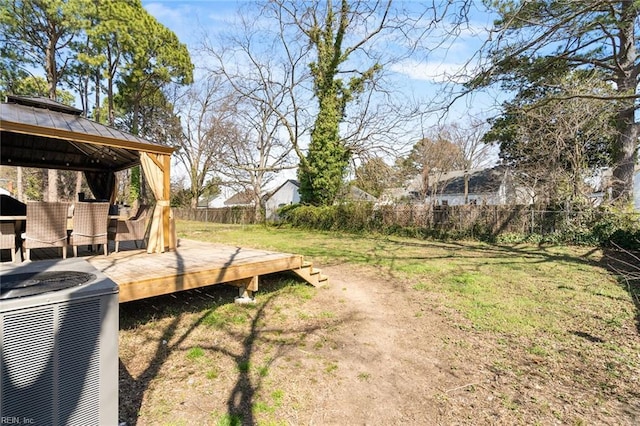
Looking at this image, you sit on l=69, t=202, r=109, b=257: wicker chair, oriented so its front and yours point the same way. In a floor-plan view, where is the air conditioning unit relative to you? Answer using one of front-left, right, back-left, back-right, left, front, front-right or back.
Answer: back

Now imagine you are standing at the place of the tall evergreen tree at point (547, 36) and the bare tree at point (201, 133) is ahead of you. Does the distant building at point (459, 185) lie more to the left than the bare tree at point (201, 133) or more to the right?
right

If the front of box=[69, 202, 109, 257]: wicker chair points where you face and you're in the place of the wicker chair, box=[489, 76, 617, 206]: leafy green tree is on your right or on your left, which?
on your right

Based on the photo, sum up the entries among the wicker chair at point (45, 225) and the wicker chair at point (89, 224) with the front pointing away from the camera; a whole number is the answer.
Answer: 2

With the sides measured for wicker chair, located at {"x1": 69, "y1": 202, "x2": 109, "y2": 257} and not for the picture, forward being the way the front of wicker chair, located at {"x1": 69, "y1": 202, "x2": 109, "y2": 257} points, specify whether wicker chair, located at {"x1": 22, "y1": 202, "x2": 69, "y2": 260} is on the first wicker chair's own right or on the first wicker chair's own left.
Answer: on the first wicker chair's own left

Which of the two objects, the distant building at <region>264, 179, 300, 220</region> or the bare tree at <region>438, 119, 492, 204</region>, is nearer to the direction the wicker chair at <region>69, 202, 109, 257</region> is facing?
the distant building

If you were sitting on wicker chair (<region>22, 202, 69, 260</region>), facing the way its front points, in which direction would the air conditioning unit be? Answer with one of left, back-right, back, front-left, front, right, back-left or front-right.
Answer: back

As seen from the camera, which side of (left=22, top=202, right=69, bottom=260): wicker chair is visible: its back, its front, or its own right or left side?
back

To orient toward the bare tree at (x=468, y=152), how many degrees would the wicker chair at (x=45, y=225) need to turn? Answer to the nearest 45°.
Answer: approximately 90° to its right

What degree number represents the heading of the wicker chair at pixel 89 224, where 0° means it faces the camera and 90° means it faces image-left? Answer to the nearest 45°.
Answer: approximately 180°
